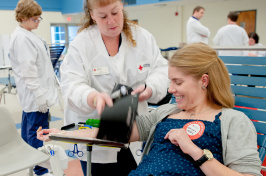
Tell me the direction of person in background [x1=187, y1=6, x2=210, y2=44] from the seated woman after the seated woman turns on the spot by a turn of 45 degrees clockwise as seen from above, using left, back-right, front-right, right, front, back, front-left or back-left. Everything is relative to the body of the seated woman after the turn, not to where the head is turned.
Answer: right

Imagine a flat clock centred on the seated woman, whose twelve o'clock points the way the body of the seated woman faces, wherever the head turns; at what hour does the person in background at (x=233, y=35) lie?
The person in background is roughly at 5 o'clock from the seated woman.

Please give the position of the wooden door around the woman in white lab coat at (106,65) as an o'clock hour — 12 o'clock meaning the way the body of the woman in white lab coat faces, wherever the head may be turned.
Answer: The wooden door is roughly at 7 o'clock from the woman in white lab coat.

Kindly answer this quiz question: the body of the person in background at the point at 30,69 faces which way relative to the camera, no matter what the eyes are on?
to the viewer's right

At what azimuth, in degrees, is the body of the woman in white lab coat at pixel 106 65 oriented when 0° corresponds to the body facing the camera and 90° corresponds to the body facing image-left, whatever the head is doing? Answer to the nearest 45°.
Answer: approximately 0°
